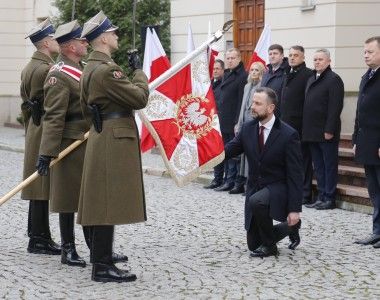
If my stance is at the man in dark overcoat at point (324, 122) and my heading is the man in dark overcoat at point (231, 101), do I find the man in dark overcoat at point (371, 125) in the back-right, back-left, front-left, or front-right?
back-left

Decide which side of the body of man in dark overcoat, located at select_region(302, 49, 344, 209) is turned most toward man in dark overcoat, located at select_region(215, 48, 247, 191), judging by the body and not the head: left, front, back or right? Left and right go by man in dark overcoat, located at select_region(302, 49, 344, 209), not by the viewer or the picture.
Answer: right

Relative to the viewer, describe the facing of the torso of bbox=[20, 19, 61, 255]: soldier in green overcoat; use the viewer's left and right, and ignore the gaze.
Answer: facing to the right of the viewer

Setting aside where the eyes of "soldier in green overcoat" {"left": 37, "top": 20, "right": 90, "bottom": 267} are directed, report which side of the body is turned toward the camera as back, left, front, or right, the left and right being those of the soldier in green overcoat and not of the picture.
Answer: right

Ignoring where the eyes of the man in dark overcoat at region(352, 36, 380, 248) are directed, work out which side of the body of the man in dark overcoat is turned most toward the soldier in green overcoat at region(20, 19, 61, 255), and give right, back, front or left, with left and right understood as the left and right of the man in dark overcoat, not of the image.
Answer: front

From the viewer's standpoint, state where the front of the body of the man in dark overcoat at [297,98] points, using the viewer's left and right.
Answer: facing the viewer and to the left of the viewer

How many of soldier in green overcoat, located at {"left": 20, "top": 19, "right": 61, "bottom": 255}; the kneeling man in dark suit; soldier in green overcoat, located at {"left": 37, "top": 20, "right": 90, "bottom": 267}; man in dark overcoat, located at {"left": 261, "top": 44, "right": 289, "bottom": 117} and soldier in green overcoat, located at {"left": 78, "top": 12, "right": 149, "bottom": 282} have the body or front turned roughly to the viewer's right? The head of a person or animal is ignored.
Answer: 3

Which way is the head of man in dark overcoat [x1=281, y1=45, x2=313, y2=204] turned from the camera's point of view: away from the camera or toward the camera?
toward the camera

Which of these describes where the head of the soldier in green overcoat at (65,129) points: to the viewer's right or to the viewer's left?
to the viewer's right

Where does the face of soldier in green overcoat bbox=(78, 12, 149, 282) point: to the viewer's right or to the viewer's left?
to the viewer's right

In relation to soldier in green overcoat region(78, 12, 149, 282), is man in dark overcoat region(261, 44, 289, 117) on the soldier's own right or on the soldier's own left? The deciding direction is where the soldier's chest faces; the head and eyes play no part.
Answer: on the soldier's own left
